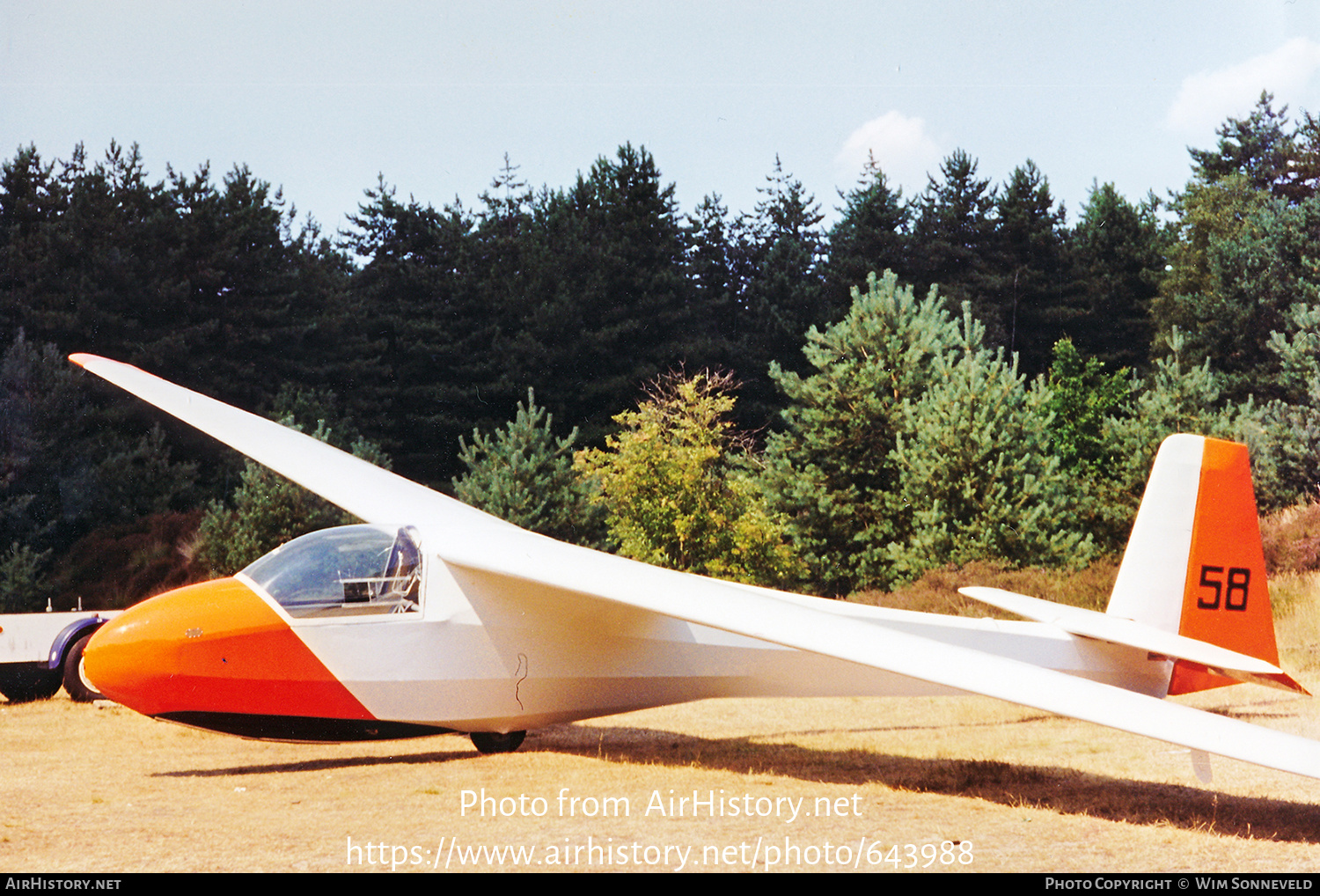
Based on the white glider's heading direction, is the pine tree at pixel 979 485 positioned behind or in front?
behind

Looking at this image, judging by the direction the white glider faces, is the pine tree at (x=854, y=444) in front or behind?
behind

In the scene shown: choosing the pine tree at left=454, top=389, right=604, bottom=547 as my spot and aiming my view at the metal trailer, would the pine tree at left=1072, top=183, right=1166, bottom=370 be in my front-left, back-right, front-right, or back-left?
back-left

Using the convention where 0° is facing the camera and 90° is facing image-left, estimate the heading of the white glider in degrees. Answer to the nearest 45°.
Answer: approximately 45°

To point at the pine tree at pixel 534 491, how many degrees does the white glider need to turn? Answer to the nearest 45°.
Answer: approximately 135° to its right

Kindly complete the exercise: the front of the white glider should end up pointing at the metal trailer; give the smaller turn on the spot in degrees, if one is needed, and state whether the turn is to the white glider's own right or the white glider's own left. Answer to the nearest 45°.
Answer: approximately 90° to the white glider's own right

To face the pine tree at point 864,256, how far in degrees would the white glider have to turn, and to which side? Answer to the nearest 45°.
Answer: approximately 135° to its right
